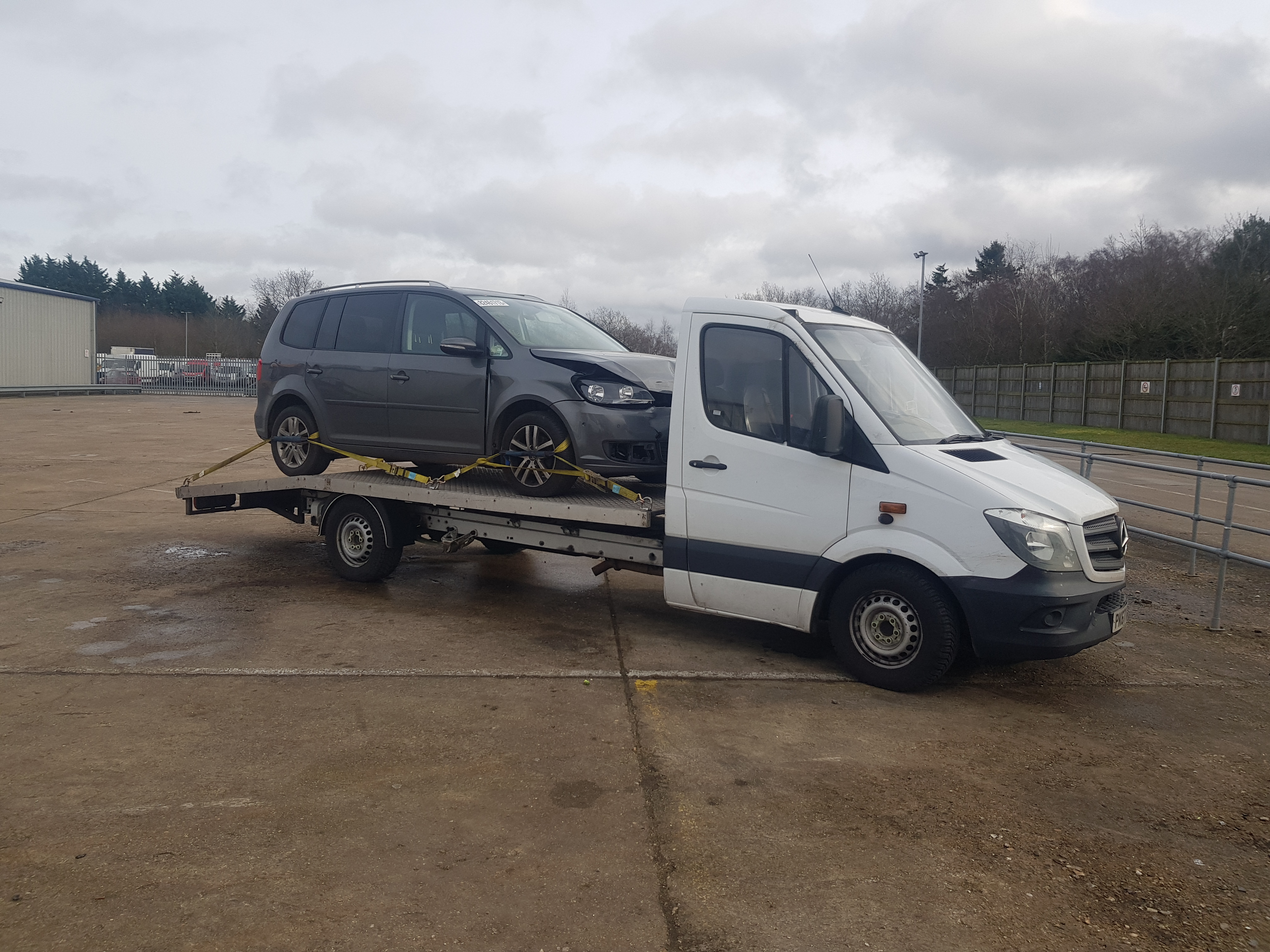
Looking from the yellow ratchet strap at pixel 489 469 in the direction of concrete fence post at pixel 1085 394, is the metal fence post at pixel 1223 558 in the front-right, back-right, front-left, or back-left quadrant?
front-right

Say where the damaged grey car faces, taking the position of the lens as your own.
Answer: facing the viewer and to the right of the viewer

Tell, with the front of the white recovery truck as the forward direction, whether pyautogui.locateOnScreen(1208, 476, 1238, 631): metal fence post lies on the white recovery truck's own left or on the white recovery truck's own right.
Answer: on the white recovery truck's own left

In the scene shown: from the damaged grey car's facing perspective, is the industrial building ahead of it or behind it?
behind

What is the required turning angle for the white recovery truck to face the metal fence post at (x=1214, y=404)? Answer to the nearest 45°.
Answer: approximately 90° to its left

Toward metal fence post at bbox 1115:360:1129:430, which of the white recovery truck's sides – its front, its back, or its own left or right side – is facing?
left

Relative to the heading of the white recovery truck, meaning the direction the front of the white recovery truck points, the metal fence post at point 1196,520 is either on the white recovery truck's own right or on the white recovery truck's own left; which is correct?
on the white recovery truck's own left

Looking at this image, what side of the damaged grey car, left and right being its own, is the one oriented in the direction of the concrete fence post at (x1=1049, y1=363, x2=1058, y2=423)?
left

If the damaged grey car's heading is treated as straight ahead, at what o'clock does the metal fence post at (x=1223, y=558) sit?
The metal fence post is roughly at 11 o'clock from the damaged grey car.
